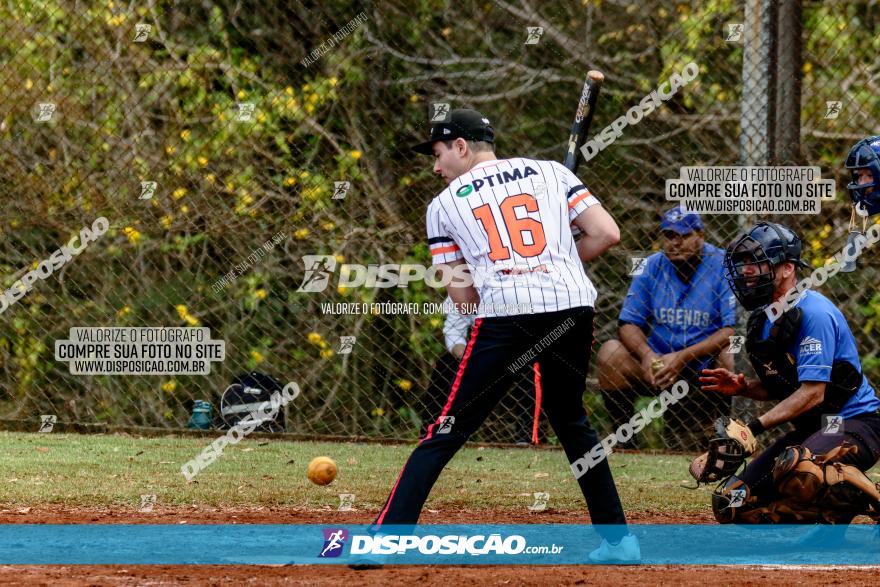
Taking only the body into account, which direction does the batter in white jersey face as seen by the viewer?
away from the camera

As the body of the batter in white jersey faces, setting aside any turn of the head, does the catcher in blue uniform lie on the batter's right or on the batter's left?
on the batter's right

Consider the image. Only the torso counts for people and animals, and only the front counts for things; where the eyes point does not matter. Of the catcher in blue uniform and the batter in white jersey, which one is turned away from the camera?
the batter in white jersey

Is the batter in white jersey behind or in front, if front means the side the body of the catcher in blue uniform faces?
in front

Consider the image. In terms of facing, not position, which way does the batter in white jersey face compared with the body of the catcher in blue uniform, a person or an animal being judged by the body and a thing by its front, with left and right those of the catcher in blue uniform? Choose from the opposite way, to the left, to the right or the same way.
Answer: to the right

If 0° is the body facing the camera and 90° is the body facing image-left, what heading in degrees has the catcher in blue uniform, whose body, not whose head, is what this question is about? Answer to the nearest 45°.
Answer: approximately 90°

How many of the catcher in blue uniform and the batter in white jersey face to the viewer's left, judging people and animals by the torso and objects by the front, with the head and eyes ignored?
1
